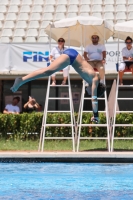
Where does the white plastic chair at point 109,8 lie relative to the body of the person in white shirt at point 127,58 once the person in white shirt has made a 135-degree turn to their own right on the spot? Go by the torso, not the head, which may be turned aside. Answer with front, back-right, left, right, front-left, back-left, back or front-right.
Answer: front-right

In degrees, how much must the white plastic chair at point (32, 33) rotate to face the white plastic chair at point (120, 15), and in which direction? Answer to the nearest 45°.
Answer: approximately 90° to its left

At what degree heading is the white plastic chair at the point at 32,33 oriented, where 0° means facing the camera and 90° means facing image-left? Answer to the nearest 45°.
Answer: approximately 0°

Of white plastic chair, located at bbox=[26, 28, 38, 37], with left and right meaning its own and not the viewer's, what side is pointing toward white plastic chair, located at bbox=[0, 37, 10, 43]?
right

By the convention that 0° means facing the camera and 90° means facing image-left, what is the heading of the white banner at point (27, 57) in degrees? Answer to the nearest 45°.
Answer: approximately 0°
